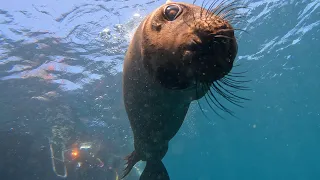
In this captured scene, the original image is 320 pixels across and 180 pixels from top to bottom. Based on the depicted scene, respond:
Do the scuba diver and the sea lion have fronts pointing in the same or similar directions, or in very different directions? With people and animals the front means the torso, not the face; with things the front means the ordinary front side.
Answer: same or similar directions

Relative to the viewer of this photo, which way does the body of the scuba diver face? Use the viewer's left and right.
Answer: facing the viewer

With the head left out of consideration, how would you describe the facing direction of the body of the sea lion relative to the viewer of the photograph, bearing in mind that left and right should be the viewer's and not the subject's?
facing the viewer and to the right of the viewer

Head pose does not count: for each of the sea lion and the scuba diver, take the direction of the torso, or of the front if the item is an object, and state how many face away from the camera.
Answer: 0
